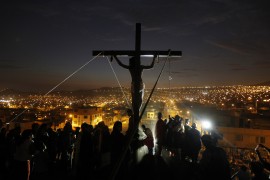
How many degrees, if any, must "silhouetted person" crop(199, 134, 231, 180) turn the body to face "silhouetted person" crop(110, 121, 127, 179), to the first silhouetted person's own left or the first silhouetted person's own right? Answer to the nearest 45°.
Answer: approximately 45° to the first silhouetted person's own left

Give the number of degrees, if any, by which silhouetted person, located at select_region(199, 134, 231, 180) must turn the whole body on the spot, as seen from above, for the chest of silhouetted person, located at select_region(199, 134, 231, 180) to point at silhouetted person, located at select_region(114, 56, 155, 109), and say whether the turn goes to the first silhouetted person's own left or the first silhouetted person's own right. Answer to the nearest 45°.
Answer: approximately 45° to the first silhouetted person's own left

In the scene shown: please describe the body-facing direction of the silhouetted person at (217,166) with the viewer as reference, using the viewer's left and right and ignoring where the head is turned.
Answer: facing away from the viewer and to the left of the viewer

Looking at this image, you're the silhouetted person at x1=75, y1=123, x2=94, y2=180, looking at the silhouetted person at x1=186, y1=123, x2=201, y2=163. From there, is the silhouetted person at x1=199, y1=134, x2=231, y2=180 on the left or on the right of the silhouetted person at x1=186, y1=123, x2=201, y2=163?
right

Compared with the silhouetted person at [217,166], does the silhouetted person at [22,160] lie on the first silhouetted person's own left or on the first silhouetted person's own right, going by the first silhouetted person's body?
on the first silhouetted person's own left
